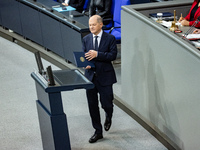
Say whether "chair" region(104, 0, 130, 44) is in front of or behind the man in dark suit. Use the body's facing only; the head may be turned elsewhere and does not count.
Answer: behind

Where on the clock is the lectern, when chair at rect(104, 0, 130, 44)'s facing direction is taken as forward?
The lectern is roughly at 11 o'clock from the chair.

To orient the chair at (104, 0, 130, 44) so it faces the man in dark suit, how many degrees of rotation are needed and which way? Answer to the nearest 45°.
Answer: approximately 45° to its left

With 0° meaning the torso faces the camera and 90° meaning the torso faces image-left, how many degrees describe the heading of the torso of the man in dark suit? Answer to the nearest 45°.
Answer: approximately 45°

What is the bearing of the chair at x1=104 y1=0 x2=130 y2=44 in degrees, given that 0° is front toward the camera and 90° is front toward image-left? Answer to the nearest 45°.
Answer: approximately 45°

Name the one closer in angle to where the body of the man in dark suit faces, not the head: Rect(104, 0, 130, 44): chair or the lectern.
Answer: the lectern

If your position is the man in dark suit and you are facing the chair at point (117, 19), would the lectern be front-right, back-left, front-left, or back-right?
back-left
